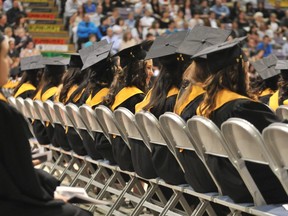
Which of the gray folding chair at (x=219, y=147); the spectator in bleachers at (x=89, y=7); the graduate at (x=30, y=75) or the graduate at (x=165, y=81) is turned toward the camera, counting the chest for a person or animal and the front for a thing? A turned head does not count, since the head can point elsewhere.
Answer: the spectator in bleachers

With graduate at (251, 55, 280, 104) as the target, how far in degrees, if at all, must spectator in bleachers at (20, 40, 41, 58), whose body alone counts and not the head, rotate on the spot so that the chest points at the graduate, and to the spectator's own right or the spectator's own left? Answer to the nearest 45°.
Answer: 0° — they already face them

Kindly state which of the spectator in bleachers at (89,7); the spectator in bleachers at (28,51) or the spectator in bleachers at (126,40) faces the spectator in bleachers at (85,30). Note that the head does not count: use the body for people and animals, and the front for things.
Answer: the spectator in bleachers at (89,7)

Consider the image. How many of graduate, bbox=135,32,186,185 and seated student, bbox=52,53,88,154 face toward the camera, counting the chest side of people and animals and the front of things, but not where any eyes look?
0

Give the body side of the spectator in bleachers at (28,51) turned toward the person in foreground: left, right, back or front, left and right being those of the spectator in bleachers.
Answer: front

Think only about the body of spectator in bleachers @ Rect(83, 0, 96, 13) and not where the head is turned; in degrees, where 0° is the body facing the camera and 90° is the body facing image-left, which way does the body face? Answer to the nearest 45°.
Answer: approximately 0°

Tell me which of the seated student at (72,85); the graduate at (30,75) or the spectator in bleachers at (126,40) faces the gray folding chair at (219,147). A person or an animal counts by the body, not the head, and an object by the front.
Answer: the spectator in bleachers

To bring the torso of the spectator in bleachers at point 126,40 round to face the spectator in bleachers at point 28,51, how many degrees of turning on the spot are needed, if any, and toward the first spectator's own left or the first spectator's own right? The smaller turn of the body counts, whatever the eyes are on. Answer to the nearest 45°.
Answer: approximately 90° to the first spectator's own right

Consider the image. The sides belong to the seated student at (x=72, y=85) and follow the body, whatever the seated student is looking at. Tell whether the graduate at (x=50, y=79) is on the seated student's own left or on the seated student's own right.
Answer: on the seated student's own left

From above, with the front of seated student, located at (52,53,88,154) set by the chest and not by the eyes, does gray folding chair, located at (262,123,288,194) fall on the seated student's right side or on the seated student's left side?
on the seated student's right side

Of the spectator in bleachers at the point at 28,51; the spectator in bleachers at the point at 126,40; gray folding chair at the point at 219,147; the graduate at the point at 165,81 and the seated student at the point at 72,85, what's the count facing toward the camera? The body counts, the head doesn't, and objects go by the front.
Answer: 2

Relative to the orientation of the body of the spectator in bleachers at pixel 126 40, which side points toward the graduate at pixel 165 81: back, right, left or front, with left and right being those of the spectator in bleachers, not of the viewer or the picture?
front

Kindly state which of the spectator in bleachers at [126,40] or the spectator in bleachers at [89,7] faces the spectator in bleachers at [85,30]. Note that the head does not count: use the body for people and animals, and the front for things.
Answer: the spectator in bleachers at [89,7]

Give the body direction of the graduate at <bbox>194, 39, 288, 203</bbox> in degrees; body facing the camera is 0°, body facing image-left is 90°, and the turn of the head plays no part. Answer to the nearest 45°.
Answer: approximately 225°

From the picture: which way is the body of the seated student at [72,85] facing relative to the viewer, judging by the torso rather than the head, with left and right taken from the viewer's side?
facing away from the viewer and to the right of the viewer
